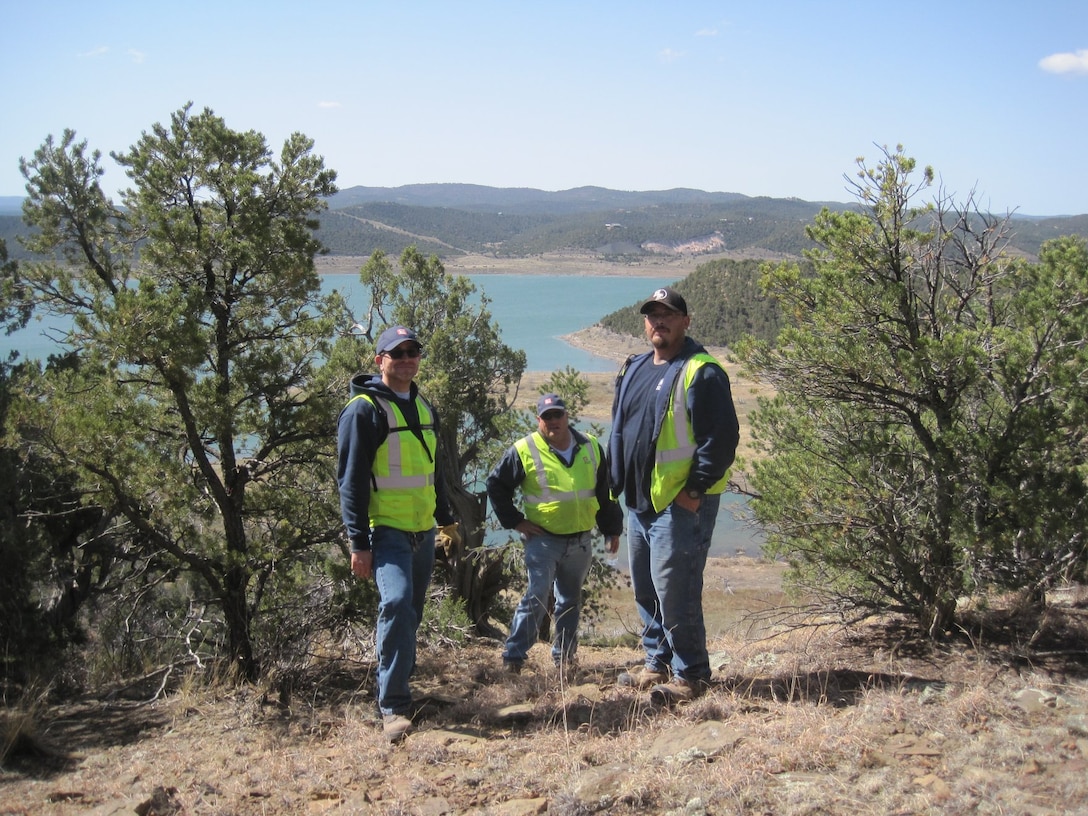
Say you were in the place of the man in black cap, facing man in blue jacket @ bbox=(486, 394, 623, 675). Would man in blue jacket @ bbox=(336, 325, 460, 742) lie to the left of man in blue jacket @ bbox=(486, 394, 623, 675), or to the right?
left

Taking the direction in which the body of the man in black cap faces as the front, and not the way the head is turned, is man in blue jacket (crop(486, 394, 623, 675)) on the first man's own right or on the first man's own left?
on the first man's own right

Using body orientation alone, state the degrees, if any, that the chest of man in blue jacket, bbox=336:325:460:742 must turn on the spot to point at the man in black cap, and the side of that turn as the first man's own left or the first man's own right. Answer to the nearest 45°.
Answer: approximately 45° to the first man's own left

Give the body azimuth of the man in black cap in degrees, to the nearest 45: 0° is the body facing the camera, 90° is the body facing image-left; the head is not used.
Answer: approximately 45°

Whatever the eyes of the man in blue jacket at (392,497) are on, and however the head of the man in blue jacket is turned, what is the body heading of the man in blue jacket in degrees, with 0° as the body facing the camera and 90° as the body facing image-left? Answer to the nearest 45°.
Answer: approximately 315°

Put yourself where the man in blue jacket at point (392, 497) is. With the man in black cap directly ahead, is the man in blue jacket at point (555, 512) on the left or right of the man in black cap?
left

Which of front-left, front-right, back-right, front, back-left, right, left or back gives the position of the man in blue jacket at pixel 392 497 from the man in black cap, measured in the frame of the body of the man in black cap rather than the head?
front-right

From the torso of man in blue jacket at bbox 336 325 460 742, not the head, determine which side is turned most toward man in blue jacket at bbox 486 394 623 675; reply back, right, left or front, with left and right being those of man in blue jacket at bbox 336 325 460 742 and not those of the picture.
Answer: left

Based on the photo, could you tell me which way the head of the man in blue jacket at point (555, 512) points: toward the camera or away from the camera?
toward the camera

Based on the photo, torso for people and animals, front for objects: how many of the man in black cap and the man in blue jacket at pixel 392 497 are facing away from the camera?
0
